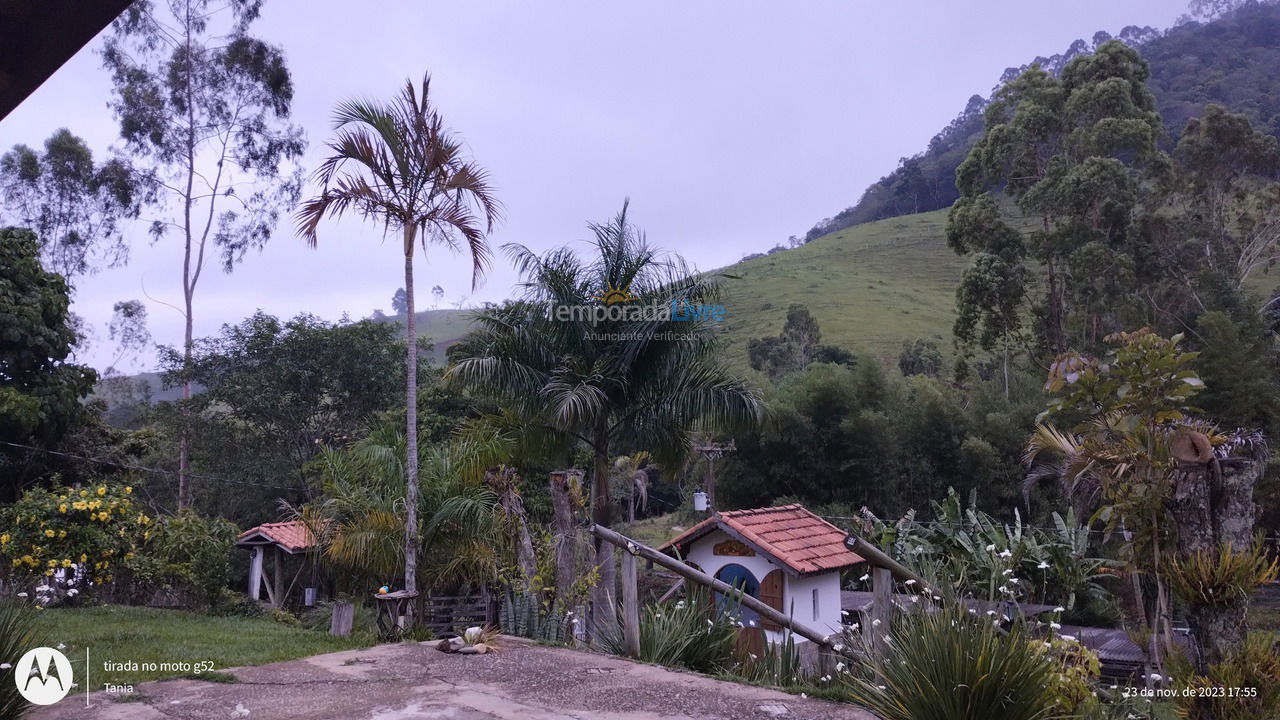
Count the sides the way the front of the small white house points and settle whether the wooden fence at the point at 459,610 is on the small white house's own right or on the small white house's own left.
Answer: on the small white house's own right

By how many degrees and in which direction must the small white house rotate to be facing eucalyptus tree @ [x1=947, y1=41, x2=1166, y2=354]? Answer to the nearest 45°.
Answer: approximately 180°

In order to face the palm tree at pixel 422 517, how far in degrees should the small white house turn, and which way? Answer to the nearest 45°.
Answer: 0° — it already faces it

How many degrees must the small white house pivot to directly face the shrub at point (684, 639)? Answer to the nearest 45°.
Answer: approximately 45° to its left

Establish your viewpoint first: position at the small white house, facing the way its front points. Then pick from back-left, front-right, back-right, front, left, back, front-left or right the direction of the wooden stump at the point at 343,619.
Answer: front

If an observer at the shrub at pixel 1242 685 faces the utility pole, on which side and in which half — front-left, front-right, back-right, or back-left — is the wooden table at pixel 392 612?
front-left

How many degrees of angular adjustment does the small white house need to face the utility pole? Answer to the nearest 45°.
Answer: approximately 135° to its right

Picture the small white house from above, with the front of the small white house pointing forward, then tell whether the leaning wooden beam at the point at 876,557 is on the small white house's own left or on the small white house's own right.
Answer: on the small white house's own left

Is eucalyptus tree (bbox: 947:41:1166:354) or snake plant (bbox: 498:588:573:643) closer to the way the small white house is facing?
the snake plant

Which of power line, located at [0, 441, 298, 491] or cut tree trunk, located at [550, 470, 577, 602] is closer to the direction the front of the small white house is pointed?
the cut tree trunk

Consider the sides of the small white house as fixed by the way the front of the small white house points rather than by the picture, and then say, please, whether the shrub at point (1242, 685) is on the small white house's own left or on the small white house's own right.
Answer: on the small white house's own left

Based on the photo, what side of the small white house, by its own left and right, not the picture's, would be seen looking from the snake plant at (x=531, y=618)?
front

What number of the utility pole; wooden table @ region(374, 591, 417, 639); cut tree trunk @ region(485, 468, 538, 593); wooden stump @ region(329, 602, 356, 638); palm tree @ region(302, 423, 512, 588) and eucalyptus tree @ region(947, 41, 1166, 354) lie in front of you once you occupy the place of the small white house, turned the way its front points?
4

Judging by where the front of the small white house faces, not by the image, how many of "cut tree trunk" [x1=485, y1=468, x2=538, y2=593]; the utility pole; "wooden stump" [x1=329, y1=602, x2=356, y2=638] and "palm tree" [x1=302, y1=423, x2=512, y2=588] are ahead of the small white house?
3

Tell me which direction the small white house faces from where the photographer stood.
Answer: facing the viewer and to the left of the viewer

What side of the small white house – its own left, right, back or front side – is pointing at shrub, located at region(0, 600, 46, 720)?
front

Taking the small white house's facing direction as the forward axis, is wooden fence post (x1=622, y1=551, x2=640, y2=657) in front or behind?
in front
